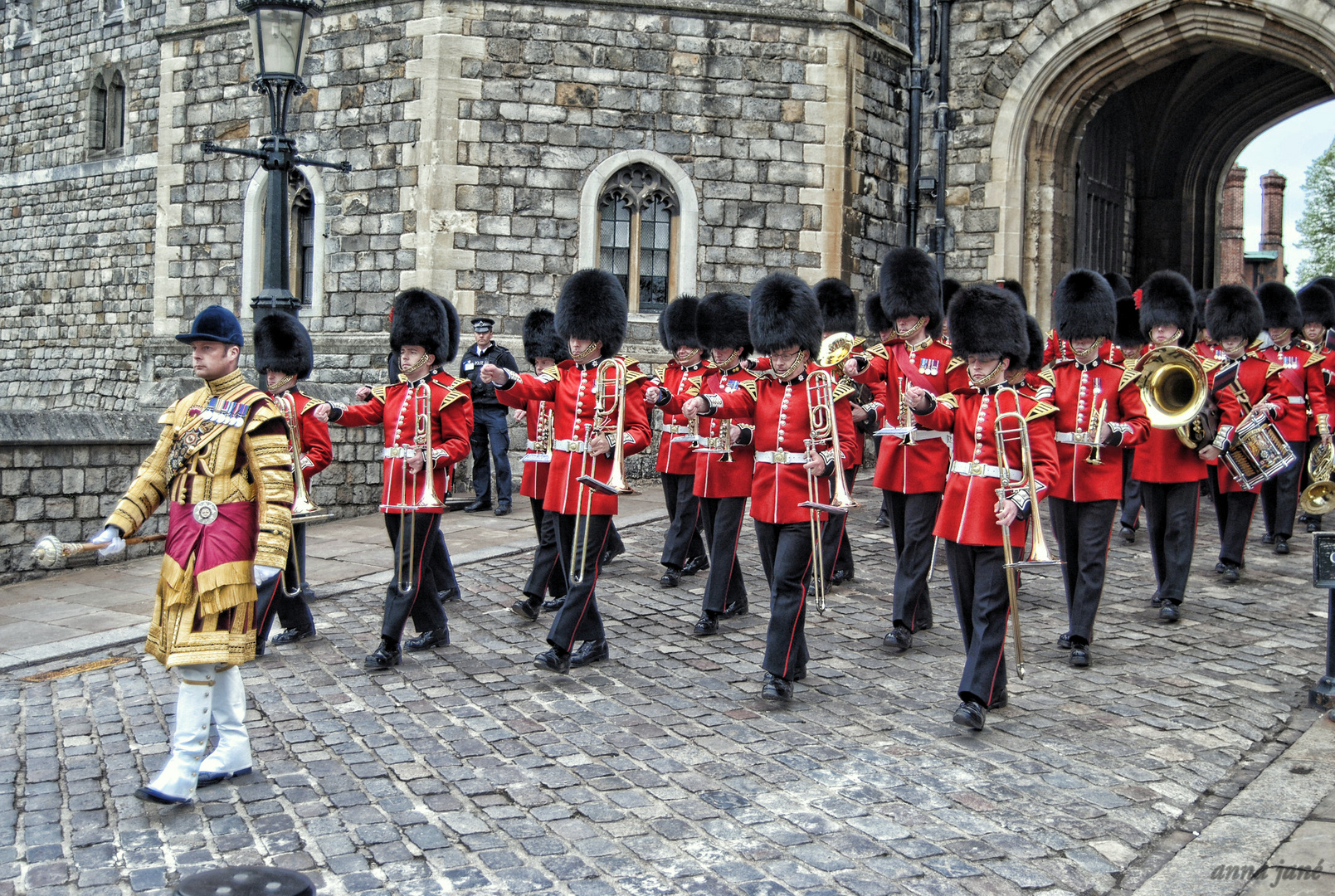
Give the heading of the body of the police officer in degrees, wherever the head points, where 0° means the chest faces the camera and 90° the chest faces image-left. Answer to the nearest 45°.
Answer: approximately 45°

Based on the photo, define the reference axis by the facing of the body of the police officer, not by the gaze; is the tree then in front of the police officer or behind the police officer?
behind

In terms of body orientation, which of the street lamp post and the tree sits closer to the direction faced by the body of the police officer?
the street lamp post
